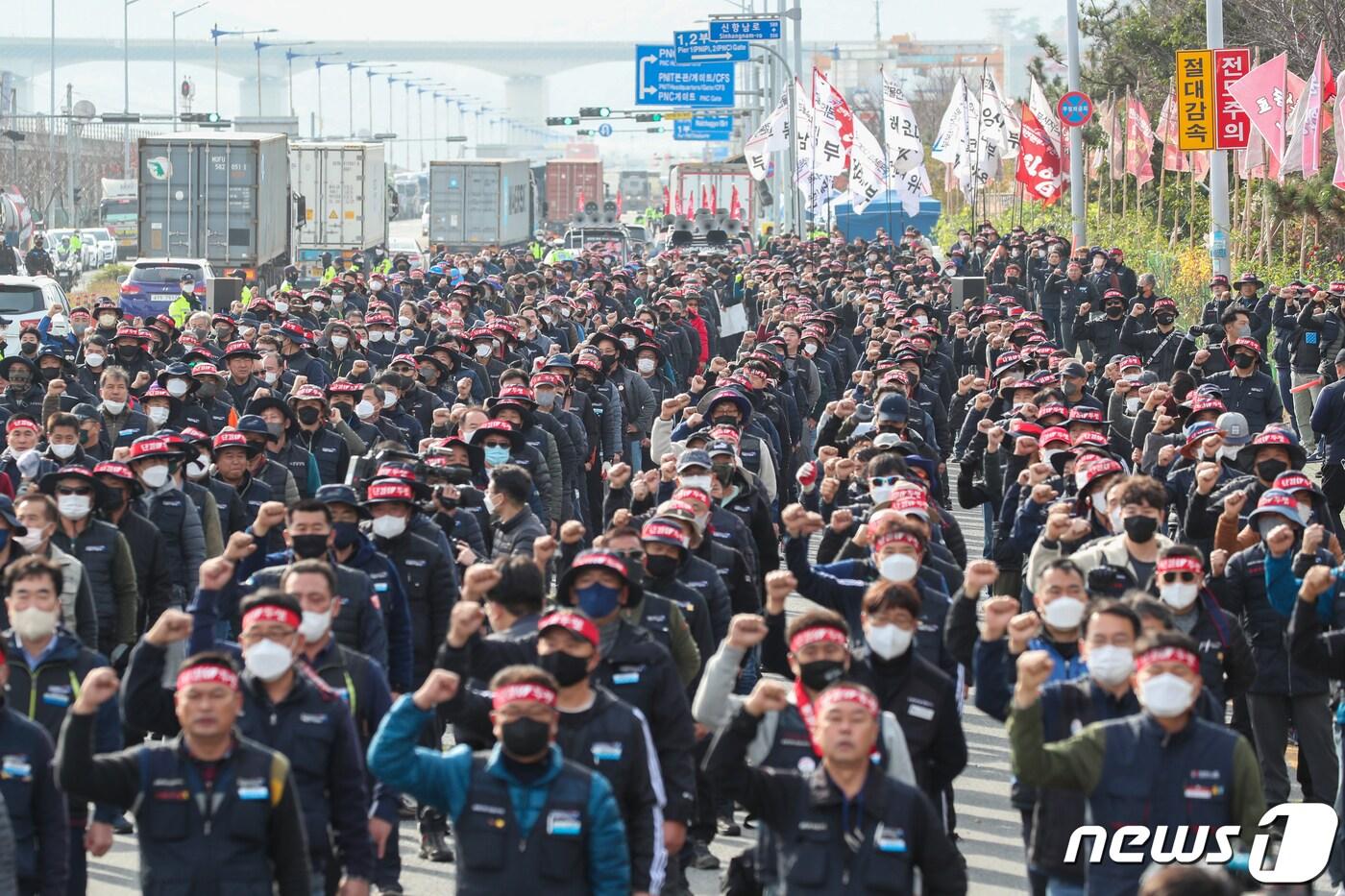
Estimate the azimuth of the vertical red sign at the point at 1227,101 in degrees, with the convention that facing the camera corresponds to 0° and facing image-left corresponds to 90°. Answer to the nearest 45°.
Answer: approximately 0°
